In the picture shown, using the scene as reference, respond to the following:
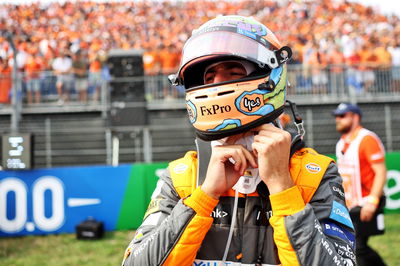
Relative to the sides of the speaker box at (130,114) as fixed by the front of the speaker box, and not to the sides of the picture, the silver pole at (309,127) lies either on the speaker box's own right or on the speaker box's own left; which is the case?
on the speaker box's own left

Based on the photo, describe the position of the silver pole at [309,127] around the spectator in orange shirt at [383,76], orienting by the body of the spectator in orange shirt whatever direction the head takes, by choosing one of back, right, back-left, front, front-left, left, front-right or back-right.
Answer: front-right

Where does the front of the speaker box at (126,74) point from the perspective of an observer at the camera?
facing the viewer

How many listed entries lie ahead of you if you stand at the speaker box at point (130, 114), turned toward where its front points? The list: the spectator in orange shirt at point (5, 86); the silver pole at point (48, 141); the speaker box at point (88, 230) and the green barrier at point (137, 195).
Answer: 2

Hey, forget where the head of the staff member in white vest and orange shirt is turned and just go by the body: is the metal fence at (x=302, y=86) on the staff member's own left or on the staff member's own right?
on the staff member's own right

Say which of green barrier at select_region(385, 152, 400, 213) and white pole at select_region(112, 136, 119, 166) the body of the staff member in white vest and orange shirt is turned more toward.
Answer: the white pole

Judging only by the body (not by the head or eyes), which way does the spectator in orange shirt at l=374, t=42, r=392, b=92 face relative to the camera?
toward the camera

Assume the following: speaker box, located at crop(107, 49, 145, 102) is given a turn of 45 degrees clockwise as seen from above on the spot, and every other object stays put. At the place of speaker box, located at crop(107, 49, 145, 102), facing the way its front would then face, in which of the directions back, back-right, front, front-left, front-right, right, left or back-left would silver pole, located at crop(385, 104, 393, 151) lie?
back-left

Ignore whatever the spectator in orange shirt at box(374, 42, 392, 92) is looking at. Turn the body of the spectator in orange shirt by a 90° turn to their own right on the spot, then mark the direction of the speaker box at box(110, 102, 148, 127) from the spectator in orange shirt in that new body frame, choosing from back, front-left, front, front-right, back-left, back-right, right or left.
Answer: front-left

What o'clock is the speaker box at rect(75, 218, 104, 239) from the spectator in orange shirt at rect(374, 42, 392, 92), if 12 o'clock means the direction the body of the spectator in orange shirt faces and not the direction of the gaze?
The speaker box is roughly at 1 o'clock from the spectator in orange shirt.

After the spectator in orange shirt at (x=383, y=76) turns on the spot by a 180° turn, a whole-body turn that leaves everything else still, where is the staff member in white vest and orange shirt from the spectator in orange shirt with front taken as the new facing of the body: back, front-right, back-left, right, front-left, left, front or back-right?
back

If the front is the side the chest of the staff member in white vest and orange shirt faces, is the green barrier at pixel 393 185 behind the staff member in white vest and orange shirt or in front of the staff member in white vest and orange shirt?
behind

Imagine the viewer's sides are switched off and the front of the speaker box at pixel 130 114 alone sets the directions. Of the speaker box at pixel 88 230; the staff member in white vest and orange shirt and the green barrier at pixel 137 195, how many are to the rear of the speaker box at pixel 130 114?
0

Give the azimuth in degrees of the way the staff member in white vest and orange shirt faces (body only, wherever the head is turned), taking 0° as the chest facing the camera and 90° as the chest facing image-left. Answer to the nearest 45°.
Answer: approximately 45°

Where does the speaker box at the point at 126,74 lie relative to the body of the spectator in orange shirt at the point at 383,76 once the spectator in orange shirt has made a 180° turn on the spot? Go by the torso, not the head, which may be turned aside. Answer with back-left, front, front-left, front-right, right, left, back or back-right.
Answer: back-left

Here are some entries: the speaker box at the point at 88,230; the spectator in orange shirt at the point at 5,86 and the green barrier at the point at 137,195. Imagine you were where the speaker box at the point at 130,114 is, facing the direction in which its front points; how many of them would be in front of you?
2
